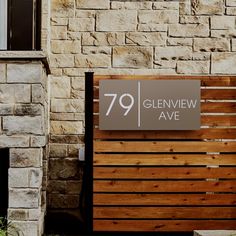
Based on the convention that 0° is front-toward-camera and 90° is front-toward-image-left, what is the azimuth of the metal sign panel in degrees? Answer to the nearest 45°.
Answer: approximately 0°

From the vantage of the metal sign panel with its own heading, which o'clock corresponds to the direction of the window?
The window is roughly at 3 o'clock from the metal sign panel.
